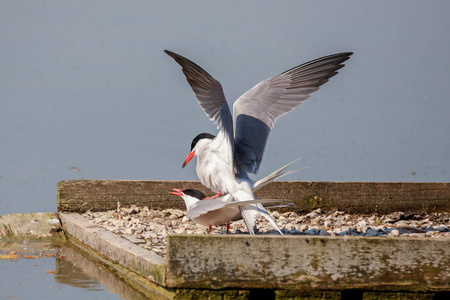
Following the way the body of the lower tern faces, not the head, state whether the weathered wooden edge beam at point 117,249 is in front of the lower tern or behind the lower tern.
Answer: in front

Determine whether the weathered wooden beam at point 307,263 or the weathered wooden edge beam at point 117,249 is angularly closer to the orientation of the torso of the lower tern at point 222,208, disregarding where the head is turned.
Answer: the weathered wooden edge beam

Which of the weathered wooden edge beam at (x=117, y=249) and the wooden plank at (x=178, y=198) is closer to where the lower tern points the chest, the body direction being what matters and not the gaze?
the weathered wooden edge beam

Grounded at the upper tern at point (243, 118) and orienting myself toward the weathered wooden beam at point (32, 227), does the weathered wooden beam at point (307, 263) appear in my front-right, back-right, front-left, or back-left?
back-left

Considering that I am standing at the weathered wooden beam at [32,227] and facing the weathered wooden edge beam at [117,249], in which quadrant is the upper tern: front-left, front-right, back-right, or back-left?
front-left

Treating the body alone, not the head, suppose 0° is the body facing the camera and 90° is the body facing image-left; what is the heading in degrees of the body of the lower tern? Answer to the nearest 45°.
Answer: approximately 90°

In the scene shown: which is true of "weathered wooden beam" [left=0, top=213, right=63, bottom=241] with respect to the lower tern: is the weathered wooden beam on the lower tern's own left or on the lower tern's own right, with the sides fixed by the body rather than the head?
on the lower tern's own right

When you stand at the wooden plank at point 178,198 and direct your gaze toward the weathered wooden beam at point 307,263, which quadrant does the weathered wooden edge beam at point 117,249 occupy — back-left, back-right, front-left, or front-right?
front-right
